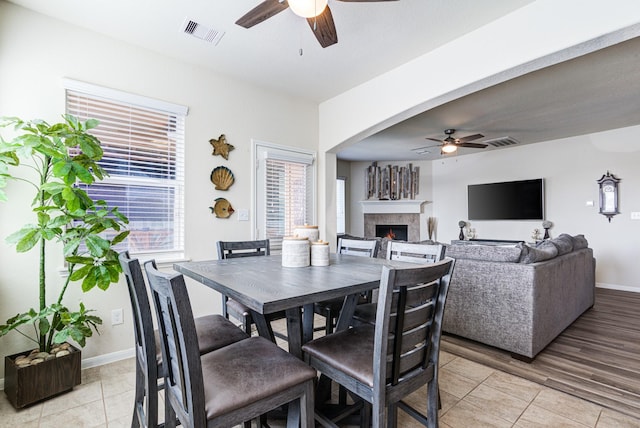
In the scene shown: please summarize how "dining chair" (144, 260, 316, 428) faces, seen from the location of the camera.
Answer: facing away from the viewer and to the right of the viewer

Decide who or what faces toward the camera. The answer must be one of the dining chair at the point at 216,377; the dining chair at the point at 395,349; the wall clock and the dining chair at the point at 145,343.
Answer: the wall clock

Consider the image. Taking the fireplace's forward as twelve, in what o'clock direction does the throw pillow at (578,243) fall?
The throw pillow is roughly at 11 o'clock from the fireplace.

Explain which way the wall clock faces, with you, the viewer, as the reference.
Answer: facing the viewer

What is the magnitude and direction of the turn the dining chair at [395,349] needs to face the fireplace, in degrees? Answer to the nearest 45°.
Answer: approximately 45° to its right

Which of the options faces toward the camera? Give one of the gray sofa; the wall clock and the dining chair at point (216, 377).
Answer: the wall clock

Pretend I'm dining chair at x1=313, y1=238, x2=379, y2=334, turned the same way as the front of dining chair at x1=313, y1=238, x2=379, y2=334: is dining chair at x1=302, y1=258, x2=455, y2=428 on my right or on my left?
on my left

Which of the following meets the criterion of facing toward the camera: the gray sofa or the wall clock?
the wall clock

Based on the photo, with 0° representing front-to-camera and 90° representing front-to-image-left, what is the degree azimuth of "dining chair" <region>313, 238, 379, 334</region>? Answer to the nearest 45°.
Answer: approximately 45°

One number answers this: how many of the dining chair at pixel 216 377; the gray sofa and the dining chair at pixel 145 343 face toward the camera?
0

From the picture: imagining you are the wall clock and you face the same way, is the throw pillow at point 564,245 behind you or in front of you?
in front

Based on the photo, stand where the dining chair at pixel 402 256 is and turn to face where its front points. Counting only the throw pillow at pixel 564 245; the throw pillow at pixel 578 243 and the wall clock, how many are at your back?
3

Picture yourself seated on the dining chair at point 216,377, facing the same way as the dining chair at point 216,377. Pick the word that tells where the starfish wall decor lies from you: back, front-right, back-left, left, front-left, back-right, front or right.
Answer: front-left

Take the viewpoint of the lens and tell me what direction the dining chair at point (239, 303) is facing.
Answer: facing the viewer and to the right of the viewer

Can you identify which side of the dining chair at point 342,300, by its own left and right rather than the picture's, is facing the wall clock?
back

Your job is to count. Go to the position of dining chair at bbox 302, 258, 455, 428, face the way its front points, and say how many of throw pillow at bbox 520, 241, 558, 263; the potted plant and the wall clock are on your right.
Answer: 2
